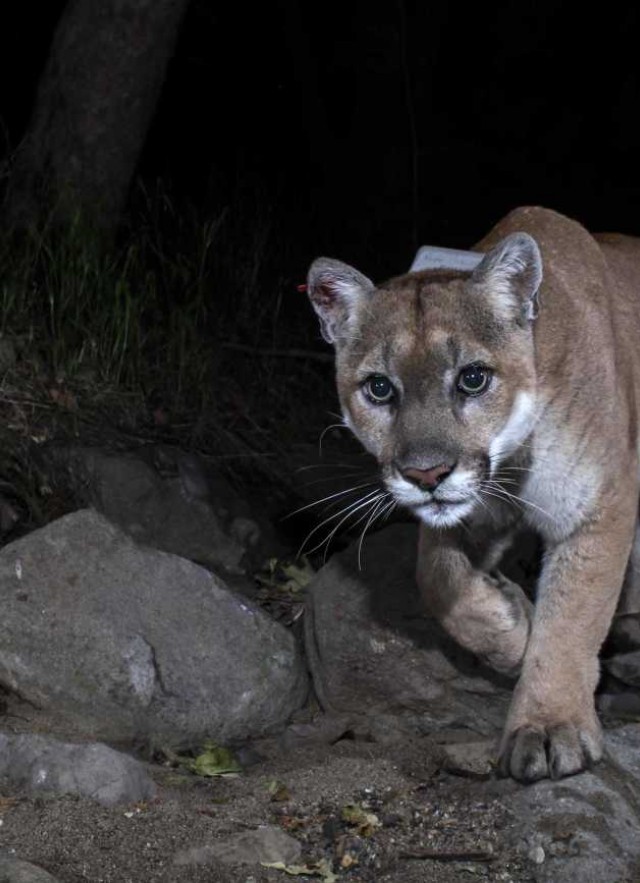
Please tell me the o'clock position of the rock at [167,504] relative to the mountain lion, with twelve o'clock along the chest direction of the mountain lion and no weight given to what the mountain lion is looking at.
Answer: The rock is roughly at 3 o'clock from the mountain lion.

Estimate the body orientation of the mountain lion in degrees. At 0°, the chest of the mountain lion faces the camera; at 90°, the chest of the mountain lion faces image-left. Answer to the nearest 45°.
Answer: approximately 45°

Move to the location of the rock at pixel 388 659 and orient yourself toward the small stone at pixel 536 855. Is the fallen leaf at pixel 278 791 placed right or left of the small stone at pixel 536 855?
right

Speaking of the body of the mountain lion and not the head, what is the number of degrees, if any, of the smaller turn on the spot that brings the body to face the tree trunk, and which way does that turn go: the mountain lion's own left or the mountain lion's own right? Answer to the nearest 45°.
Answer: approximately 90° to the mountain lion's own right

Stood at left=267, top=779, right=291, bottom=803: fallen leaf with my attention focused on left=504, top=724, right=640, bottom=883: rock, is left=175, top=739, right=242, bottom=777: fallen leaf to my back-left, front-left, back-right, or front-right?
back-left

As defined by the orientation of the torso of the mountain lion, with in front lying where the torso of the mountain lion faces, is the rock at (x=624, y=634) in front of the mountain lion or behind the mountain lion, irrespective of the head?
behind

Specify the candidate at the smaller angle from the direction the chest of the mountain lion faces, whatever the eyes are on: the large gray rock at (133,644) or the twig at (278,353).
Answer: the large gray rock

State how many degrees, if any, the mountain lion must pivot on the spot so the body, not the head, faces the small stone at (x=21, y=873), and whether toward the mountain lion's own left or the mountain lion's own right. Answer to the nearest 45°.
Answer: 0° — it already faces it
